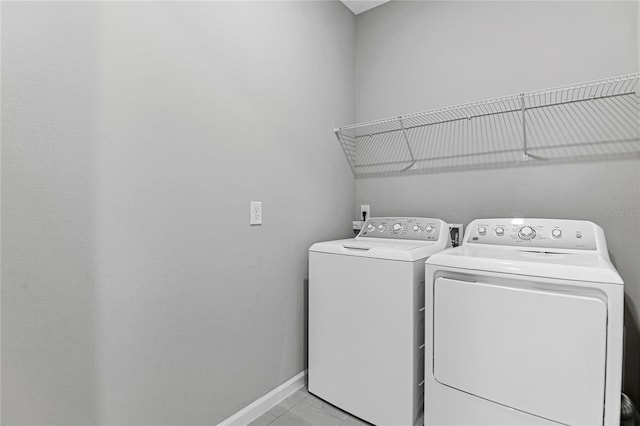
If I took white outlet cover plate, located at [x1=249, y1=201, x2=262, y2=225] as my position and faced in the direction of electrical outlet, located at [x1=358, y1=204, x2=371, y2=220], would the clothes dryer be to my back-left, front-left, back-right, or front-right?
front-right

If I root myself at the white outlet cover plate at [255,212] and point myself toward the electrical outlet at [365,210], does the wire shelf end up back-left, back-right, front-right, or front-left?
front-right

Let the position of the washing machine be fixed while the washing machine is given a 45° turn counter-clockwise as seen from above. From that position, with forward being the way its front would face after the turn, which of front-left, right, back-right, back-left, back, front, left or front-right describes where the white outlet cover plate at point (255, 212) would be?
right

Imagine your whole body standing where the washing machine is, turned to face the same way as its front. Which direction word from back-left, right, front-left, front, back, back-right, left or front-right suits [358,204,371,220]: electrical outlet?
back-right

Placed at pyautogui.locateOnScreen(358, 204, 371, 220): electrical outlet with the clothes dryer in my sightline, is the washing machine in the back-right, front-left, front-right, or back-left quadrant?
front-right

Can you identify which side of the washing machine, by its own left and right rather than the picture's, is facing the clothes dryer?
left
